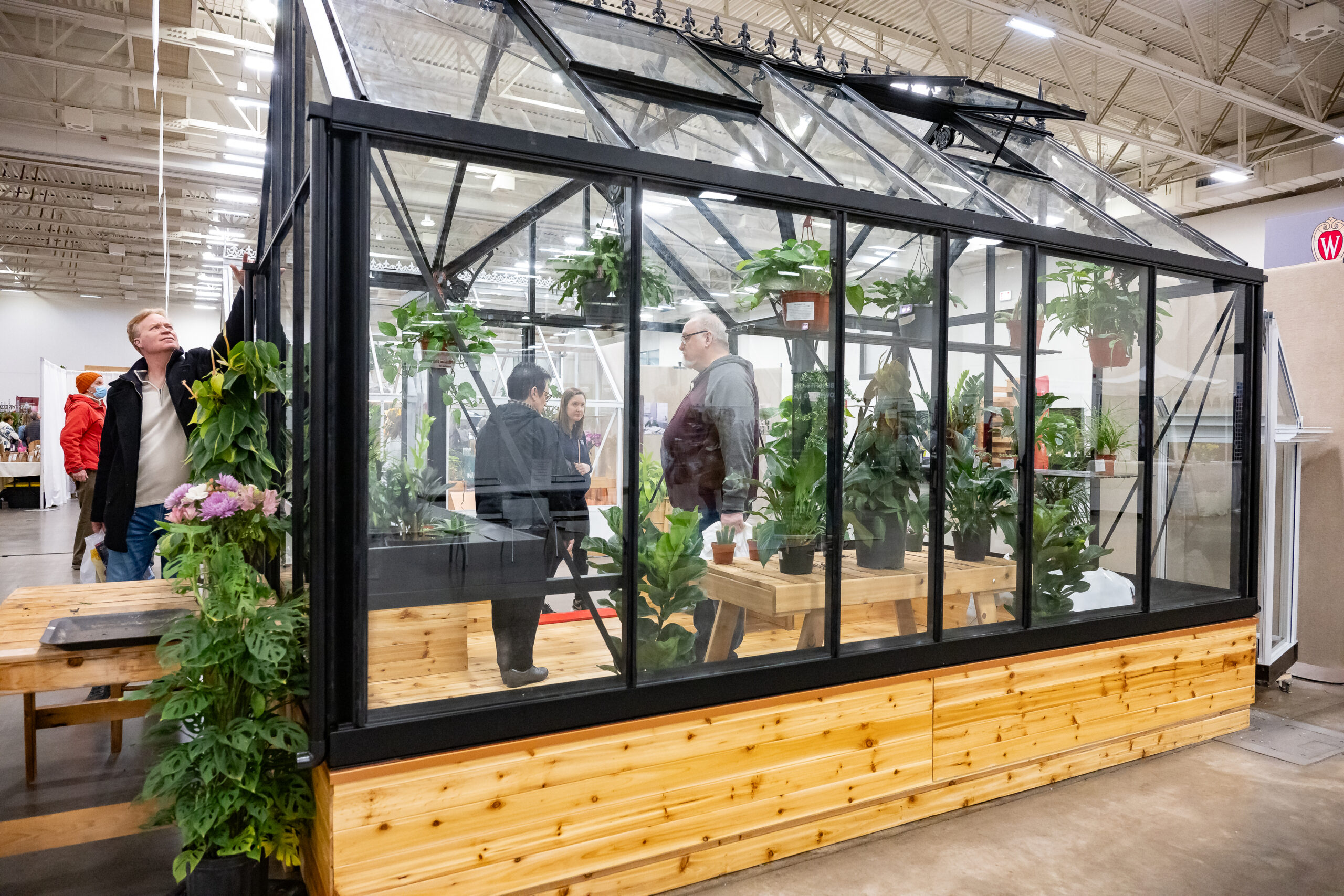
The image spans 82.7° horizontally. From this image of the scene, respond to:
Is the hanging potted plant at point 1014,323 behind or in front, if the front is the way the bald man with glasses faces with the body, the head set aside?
behind

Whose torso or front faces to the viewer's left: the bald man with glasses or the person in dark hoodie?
the bald man with glasses

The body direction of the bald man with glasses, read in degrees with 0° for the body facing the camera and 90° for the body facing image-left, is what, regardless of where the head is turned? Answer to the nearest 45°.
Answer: approximately 90°

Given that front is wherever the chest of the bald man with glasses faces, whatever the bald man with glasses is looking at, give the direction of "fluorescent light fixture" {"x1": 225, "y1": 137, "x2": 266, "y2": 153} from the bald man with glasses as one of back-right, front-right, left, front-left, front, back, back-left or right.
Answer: front-right

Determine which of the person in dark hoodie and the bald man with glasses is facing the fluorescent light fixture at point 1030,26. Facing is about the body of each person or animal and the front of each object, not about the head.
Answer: the person in dark hoodie

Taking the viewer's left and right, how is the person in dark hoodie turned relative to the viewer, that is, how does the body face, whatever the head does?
facing away from the viewer and to the right of the viewer

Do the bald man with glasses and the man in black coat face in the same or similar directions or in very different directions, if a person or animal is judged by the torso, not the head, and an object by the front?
very different directions

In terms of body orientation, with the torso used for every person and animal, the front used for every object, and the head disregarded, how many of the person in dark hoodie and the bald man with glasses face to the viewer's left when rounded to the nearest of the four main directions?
1

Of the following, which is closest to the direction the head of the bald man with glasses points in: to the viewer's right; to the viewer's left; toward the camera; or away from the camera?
to the viewer's left
